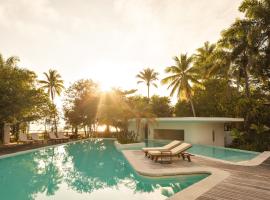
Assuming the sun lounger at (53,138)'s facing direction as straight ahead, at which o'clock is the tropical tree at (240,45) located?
The tropical tree is roughly at 12 o'clock from the sun lounger.

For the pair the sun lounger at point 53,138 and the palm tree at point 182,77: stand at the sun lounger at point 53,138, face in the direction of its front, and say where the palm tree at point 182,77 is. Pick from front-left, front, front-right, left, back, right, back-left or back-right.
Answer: front-left

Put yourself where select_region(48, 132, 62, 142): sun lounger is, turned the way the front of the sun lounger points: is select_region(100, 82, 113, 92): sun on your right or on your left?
on your left

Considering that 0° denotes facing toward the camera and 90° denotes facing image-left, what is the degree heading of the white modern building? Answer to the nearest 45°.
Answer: approximately 0°

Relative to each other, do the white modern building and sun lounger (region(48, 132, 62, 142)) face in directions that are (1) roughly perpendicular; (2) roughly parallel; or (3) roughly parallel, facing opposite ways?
roughly perpendicular

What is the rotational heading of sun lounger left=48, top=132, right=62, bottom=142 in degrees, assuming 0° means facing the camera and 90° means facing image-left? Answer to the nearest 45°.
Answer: approximately 315°

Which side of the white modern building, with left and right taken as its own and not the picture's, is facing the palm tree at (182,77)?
back

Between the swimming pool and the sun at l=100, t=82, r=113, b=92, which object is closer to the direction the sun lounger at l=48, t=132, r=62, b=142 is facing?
the swimming pool

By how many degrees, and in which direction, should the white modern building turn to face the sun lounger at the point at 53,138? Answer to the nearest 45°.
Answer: approximately 90° to its right
